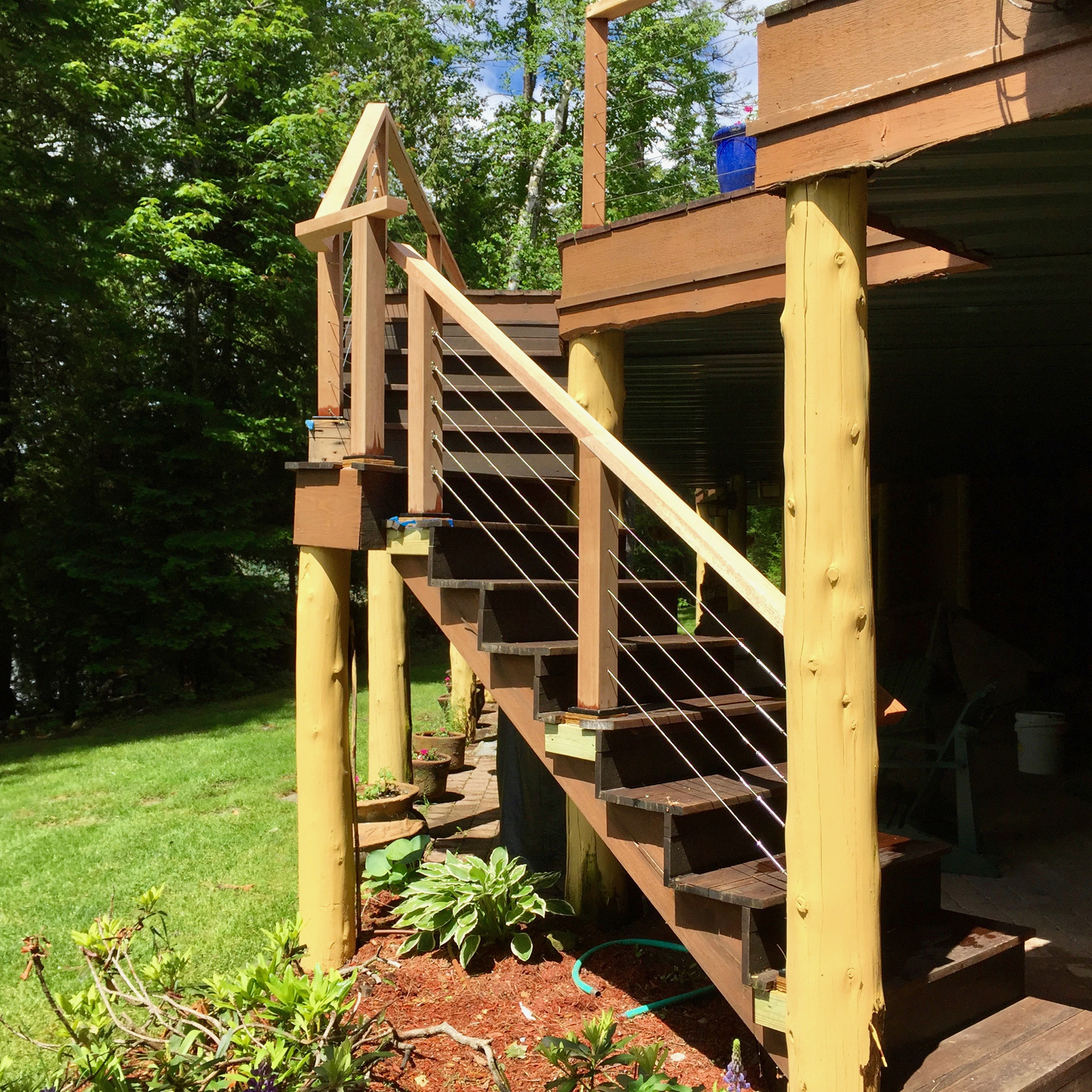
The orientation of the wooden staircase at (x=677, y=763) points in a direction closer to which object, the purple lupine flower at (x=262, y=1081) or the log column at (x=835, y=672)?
the log column

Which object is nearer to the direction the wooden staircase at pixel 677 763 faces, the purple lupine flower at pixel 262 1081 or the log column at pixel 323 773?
the purple lupine flower

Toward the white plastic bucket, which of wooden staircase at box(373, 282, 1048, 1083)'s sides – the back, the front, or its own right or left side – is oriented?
left

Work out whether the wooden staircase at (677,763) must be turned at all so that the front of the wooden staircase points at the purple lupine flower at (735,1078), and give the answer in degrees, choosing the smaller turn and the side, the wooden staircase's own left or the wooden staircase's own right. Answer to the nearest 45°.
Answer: approximately 45° to the wooden staircase's own right

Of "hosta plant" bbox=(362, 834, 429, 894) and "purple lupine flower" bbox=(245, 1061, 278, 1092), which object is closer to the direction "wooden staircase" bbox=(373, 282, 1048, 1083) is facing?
the purple lupine flower

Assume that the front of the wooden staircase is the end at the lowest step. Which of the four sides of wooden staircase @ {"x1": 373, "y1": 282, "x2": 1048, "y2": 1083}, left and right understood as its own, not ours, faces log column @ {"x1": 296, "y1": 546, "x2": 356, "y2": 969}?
back

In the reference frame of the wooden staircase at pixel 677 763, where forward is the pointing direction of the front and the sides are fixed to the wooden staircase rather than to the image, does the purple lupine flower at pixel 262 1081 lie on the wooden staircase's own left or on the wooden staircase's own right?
on the wooden staircase's own right

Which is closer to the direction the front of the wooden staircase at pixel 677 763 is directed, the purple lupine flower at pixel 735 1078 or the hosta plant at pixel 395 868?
the purple lupine flower

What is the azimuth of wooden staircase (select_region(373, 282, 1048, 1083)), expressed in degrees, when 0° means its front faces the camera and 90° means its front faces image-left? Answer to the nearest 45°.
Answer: approximately 315°

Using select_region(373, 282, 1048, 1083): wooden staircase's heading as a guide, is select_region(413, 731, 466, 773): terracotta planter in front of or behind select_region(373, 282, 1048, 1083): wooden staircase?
behind
